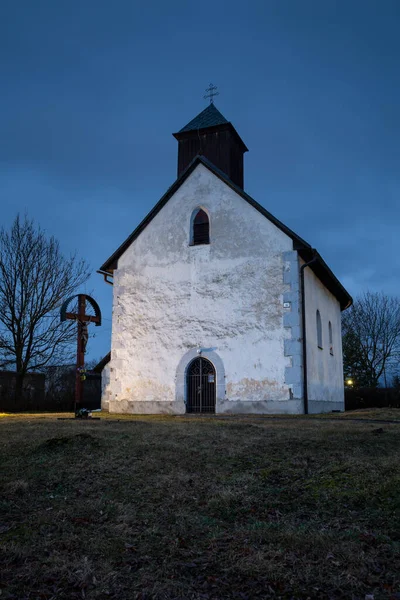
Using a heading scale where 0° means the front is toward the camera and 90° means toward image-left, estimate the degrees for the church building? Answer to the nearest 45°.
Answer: approximately 0°

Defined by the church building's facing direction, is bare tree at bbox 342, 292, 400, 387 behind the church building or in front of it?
behind

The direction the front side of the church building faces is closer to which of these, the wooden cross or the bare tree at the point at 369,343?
the wooden cross

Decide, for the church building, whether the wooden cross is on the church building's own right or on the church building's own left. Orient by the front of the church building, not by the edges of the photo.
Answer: on the church building's own right
